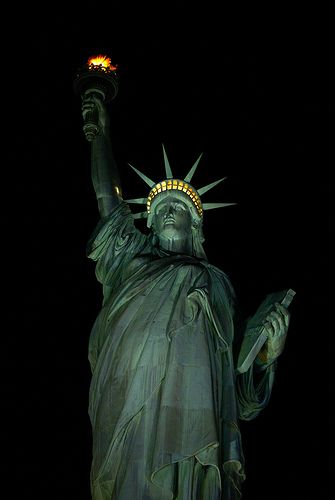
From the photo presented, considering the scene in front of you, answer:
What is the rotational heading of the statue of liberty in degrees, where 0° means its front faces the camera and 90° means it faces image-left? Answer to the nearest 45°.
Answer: approximately 0°
